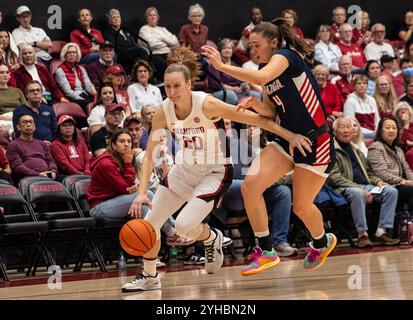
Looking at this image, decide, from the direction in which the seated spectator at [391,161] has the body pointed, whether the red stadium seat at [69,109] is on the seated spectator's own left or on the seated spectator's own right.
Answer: on the seated spectator's own right

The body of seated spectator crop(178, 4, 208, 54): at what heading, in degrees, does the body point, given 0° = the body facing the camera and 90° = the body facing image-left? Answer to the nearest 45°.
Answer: approximately 0°

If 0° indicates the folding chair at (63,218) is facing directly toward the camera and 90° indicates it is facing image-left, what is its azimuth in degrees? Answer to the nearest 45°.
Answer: approximately 315°

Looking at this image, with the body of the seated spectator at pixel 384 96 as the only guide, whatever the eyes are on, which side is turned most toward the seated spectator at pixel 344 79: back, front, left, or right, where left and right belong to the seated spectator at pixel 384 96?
right

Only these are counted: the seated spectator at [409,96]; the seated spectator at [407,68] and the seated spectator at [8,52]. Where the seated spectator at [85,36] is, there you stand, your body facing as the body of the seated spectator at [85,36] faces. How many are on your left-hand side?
2
